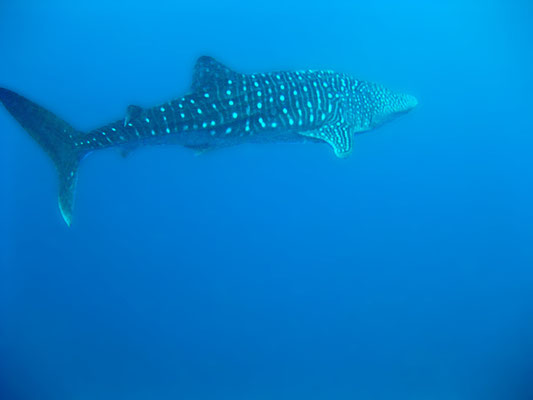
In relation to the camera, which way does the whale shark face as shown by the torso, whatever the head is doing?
to the viewer's right
